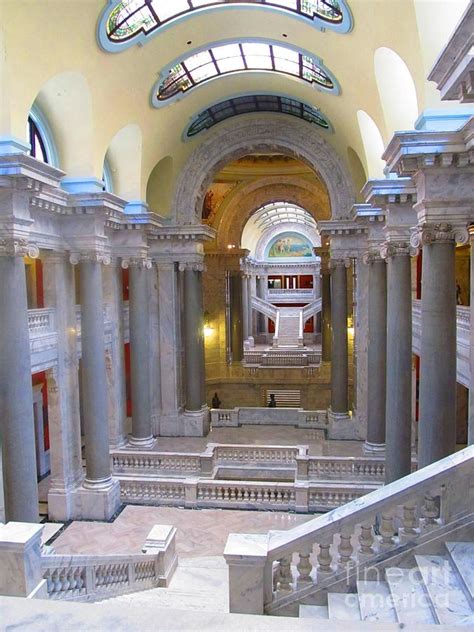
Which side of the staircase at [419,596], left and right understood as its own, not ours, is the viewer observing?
left

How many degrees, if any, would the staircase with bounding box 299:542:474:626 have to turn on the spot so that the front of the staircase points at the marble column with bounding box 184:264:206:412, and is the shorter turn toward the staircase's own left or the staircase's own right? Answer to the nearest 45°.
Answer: approximately 45° to the staircase's own right

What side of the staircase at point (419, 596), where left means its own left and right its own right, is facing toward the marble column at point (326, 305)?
right

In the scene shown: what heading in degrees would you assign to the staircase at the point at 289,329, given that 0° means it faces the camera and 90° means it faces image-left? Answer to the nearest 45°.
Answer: approximately 0°

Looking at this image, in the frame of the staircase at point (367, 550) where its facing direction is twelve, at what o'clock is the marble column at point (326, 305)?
The marble column is roughly at 3 o'clock from the staircase.

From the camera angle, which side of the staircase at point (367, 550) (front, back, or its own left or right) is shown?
left

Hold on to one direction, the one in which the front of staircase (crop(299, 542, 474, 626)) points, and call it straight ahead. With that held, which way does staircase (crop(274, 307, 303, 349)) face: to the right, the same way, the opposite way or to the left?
to the left

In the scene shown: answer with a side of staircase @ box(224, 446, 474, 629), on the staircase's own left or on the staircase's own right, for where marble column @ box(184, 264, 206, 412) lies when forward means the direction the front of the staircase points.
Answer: on the staircase's own right

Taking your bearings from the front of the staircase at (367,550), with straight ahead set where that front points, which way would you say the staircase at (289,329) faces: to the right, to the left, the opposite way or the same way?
to the left

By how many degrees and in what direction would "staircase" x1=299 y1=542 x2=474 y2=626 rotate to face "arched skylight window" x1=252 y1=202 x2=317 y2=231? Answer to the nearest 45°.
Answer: approximately 90° to its right

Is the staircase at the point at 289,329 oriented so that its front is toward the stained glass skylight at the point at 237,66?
yes
